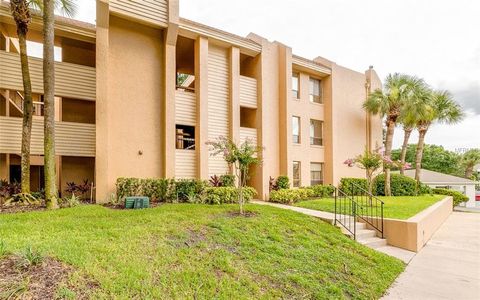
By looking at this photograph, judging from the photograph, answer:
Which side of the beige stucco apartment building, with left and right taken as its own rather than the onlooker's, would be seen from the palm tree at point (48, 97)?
right

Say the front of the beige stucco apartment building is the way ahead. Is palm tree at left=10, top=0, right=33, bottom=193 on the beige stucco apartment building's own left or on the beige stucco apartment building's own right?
on the beige stucco apartment building's own right

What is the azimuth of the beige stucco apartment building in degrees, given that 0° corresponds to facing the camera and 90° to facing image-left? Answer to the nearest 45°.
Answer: approximately 315°

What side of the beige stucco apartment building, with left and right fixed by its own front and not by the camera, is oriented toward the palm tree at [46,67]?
right

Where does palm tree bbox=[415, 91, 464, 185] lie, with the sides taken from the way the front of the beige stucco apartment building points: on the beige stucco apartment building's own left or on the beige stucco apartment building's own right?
on the beige stucco apartment building's own left

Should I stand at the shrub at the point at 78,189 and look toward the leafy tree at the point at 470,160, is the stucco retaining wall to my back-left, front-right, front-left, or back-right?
front-right

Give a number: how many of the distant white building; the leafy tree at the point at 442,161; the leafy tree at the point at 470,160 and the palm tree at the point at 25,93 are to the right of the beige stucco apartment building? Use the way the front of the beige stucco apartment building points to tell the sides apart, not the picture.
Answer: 1

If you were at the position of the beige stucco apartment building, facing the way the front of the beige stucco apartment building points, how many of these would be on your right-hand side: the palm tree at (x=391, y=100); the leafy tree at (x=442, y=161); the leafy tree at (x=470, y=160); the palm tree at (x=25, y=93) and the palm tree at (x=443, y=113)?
1

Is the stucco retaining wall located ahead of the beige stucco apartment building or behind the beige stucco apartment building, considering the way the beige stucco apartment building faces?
ahead
